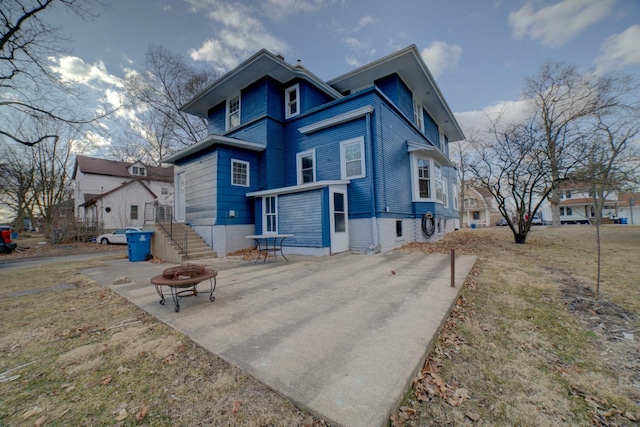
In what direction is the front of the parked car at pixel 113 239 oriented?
to the viewer's left

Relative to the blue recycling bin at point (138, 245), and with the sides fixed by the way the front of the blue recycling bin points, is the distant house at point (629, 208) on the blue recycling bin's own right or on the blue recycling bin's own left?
on the blue recycling bin's own left

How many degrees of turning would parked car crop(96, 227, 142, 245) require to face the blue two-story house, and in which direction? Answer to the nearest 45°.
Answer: approximately 135° to its left

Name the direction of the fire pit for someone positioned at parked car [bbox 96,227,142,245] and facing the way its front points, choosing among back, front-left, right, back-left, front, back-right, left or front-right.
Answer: left

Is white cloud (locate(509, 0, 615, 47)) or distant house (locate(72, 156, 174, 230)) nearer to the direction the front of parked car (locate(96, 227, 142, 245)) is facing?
the distant house

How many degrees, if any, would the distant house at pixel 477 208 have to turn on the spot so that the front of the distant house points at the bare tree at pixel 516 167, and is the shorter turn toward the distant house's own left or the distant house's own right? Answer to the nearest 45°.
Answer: approximately 45° to the distant house's own left

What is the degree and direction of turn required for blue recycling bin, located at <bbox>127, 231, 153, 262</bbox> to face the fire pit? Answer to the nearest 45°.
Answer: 0° — it already faces it

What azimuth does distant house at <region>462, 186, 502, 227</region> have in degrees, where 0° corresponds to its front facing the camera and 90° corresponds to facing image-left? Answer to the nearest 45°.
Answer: approximately 45°
